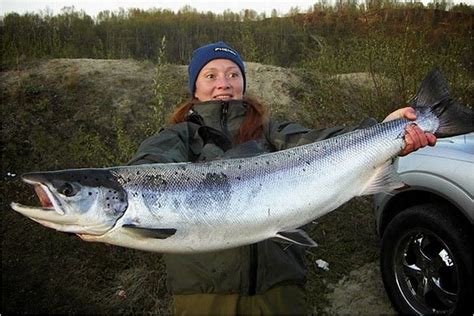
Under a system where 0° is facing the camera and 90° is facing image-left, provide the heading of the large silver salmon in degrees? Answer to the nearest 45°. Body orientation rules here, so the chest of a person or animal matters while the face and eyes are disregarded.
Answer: approximately 90°

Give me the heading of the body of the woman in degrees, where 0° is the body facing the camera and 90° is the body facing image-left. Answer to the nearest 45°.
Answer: approximately 0°

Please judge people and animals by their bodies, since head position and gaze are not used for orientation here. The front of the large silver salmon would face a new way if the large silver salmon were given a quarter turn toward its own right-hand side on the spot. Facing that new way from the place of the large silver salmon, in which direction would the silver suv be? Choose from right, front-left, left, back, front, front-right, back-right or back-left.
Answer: front-right
